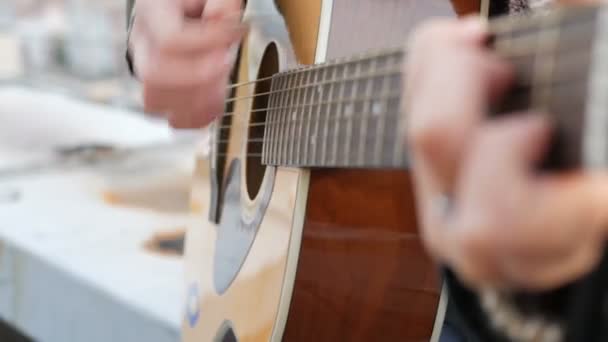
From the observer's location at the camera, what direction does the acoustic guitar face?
facing to the left of the viewer
